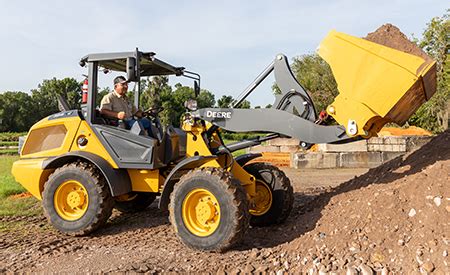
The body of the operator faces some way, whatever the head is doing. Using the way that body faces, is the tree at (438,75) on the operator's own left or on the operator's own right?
on the operator's own left

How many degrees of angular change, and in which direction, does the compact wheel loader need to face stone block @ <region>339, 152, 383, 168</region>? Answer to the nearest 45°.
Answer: approximately 90° to its left

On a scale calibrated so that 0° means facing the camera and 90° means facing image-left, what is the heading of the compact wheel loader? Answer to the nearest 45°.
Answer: approximately 315°

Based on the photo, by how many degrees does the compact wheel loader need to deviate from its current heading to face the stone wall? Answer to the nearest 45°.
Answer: approximately 90° to its left

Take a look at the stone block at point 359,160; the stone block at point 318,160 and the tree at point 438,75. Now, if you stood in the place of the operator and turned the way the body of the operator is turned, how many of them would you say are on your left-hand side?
3

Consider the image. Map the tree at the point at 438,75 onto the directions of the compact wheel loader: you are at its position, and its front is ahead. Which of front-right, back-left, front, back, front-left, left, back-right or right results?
left

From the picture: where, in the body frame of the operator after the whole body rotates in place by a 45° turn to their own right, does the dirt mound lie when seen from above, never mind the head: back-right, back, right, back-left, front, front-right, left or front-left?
front-left

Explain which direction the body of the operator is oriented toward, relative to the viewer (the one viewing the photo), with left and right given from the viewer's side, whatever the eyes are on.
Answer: facing the viewer and to the right of the viewer

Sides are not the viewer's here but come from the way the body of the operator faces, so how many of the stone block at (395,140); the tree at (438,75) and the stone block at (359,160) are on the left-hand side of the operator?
3

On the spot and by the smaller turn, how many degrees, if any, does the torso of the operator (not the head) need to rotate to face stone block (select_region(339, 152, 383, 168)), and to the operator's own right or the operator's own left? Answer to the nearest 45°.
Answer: approximately 90° to the operator's own left
